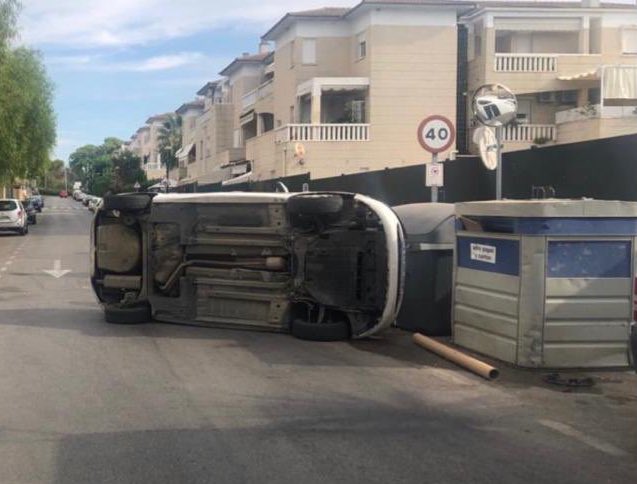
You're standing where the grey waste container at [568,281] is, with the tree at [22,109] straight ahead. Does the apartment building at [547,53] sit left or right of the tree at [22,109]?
right

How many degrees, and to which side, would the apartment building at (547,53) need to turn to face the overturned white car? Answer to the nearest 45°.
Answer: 0° — it already faces it

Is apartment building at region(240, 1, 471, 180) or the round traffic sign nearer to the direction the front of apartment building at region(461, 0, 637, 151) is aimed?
the round traffic sign

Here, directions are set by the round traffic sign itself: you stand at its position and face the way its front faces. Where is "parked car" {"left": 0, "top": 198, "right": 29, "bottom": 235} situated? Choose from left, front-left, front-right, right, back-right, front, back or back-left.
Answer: back-right

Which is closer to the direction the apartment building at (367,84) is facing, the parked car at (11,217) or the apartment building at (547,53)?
the parked car

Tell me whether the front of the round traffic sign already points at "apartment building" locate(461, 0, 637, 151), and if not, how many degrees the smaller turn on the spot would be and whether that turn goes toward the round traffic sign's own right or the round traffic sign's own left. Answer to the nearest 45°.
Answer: approximately 180°

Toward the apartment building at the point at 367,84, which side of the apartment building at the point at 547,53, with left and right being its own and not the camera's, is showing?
right

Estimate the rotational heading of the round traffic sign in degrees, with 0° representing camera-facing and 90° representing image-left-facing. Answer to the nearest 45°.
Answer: approximately 0°

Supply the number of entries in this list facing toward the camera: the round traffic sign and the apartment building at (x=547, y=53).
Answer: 2
